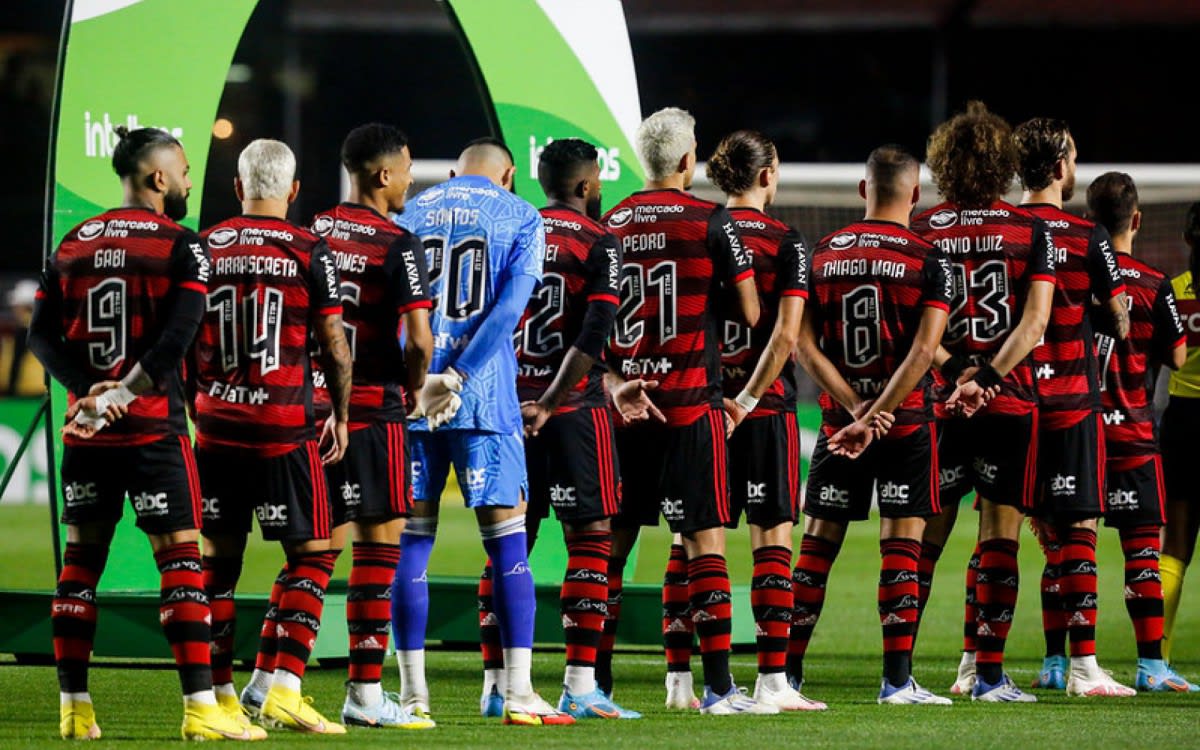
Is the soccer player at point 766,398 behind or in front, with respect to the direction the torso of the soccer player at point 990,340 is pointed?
behind

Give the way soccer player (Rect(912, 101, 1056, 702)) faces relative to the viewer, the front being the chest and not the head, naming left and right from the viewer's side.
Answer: facing away from the viewer and to the right of the viewer

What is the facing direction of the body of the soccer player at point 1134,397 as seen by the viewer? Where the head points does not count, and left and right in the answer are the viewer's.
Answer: facing away from the viewer and to the right of the viewer

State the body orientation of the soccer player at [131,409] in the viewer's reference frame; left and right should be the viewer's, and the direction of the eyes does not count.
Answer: facing away from the viewer and to the right of the viewer

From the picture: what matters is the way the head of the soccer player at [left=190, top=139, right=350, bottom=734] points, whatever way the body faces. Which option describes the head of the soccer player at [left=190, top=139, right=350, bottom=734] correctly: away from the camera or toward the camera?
away from the camera
